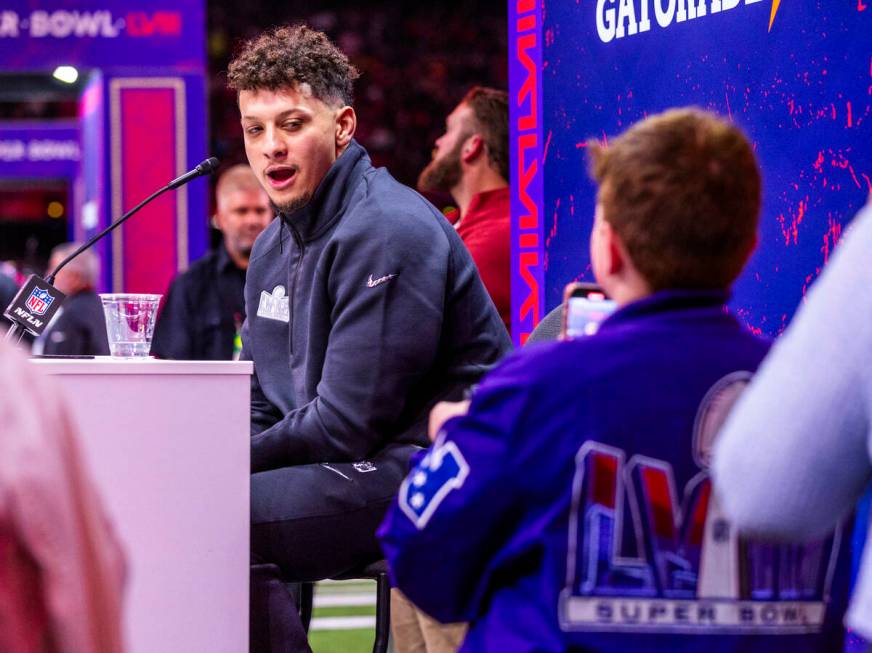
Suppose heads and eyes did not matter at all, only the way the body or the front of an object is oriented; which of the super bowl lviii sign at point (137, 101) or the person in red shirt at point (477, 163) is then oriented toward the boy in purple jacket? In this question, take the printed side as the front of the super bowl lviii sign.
the super bowl lviii sign

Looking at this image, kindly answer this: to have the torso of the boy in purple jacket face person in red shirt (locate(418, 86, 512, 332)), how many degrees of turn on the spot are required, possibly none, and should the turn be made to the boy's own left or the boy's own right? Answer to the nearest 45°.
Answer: approximately 45° to the boy's own right

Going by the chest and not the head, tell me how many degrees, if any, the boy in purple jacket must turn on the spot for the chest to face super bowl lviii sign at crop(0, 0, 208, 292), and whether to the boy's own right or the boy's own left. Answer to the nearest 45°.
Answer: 0° — they already face it

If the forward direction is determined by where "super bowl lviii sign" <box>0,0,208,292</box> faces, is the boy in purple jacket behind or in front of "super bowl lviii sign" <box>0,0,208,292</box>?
in front

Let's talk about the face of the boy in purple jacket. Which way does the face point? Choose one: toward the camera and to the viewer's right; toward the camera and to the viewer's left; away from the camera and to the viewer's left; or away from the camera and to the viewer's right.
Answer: away from the camera and to the viewer's left

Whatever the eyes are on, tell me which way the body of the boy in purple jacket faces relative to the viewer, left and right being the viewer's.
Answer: facing away from the viewer and to the left of the viewer

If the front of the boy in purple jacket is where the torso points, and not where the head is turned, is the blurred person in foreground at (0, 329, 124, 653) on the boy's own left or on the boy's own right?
on the boy's own left

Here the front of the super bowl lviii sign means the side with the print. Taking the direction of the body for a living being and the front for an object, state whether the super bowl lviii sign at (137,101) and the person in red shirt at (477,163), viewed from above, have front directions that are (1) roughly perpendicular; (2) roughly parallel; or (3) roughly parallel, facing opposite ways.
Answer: roughly perpendicular
